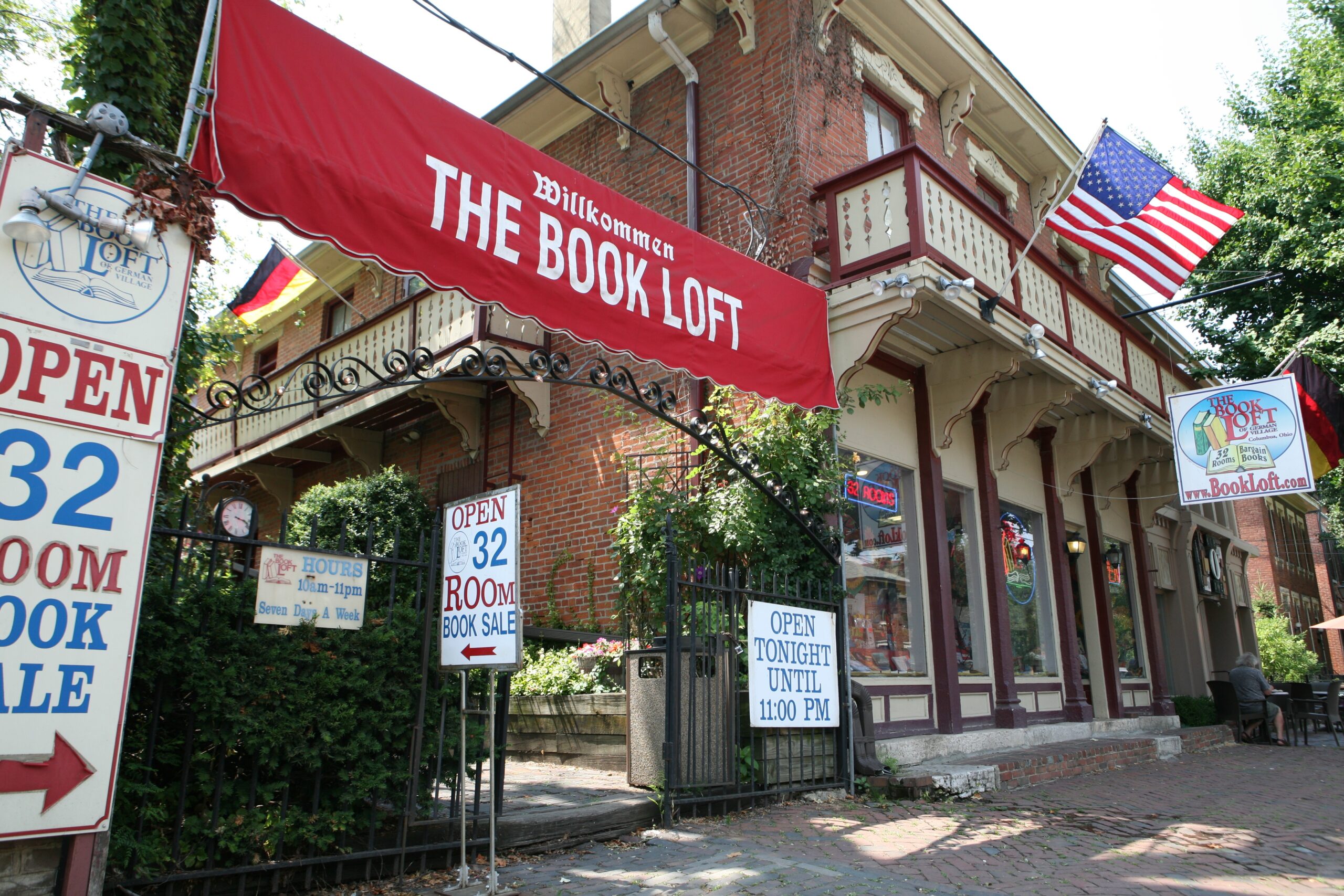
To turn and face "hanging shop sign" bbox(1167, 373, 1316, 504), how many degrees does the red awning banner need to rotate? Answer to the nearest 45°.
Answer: approximately 90° to its left

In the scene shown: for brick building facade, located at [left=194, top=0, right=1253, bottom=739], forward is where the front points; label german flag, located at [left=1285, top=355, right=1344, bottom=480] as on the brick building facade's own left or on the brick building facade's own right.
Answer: on the brick building facade's own left

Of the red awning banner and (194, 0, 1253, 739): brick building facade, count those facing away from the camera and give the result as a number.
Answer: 0

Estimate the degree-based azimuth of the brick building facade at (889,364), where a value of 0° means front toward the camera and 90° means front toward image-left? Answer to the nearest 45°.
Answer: approximately 315°

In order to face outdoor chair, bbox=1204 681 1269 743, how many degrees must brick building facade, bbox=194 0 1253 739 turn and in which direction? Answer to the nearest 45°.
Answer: approximately 90° to its left

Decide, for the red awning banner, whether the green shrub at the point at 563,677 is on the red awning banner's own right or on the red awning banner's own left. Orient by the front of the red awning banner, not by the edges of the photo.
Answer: on the red awning banner's own left

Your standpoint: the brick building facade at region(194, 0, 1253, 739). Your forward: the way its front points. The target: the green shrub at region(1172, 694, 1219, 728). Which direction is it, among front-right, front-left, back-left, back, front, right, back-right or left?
left

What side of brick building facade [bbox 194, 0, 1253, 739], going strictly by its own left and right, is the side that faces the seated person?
left

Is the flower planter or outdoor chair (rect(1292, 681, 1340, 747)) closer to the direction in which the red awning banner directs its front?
the outdoor chair
